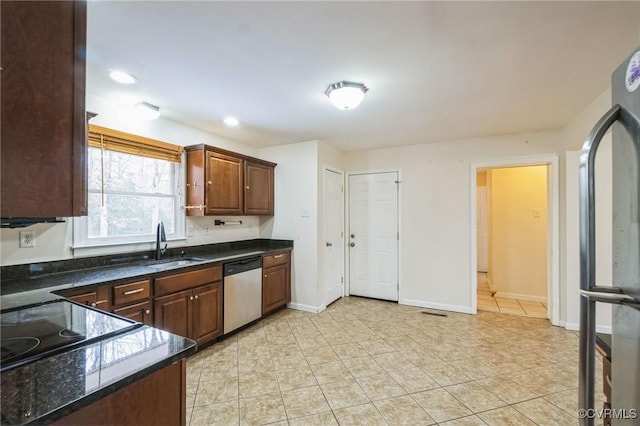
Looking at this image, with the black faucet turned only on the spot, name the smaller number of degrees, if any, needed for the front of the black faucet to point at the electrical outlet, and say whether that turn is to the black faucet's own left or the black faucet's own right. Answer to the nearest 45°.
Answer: approximately 90° to the black faucet's own right

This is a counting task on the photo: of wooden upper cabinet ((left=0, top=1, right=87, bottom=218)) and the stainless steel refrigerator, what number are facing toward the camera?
0

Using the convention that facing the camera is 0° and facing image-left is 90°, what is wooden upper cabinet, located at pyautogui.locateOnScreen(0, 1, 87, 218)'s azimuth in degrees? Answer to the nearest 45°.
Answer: approximately 270°

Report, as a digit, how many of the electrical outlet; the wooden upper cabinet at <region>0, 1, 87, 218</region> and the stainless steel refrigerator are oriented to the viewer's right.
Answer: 1

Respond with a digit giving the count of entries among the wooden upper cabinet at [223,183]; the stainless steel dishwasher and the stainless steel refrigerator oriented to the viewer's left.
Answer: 1

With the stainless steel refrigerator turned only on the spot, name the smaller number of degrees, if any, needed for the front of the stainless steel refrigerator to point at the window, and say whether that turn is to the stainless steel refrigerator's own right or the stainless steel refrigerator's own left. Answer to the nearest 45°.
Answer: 0° — it already faces it

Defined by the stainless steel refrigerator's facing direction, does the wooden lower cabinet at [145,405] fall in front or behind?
in front

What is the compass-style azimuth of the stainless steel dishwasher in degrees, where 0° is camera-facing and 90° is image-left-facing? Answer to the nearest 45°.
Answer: approximately 315°

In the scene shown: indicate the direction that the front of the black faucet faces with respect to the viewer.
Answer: facing the viewer and to the right of the viewer

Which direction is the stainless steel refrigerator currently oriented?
to the viewer's left

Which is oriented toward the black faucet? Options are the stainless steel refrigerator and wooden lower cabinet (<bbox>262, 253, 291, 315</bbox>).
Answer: the stainless steel refrigerator

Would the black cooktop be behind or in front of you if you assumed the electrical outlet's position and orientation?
in front
